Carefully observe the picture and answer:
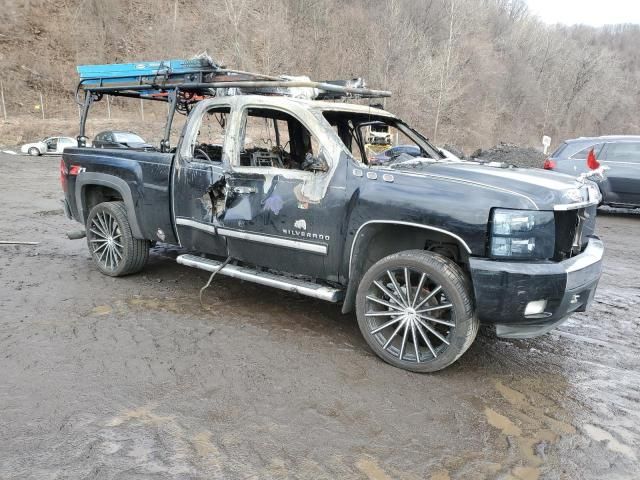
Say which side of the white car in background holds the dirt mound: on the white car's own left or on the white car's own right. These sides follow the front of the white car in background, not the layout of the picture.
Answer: on the white car's own left

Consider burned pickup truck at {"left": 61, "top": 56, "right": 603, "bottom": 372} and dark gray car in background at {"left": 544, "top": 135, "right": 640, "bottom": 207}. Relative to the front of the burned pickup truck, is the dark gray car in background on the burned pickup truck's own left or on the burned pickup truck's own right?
on the burned pickup truck's own left

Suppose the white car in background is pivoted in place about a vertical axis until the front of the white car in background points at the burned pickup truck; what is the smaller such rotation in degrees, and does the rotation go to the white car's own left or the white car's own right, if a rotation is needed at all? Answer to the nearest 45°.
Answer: approximately 90° to the white car's own left

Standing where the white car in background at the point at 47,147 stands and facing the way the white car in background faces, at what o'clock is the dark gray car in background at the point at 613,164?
The dark gray car in background is roughly at 8 o'clock from the white car in background.

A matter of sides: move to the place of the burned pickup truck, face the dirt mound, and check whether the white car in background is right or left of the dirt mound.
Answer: left

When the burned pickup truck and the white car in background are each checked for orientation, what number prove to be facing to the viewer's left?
1

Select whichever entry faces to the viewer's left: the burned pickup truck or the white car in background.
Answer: the white car in background

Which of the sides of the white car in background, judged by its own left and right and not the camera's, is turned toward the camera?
left

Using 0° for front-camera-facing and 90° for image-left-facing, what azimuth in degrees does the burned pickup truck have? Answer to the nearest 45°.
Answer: approximately 315°

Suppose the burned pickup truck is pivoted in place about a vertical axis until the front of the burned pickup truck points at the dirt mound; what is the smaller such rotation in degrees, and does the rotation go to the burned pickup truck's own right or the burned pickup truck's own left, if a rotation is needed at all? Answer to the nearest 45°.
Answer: approximately 90° to the burned pickup truck's own left

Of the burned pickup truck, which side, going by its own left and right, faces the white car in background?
back
